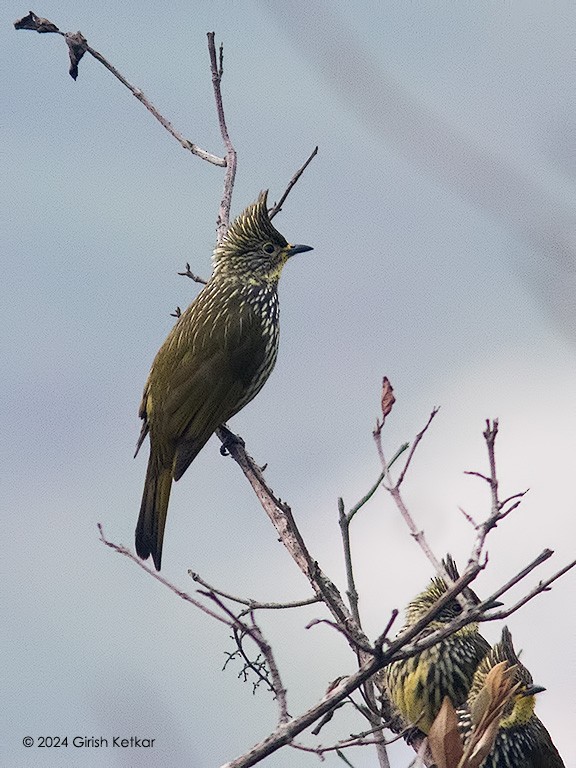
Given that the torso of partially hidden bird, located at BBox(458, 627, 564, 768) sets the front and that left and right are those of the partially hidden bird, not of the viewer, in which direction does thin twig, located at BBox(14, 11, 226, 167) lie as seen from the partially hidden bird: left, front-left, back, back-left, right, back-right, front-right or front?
back-right

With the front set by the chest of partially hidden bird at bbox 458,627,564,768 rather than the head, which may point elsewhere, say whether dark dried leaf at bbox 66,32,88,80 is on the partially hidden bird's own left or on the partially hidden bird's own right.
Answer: on the partially hidden bird's own right

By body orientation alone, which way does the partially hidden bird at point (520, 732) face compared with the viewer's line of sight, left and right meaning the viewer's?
facing the viewer and to the right of the viewer

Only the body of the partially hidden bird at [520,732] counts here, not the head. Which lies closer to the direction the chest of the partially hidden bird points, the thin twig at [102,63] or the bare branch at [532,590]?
the bare branch

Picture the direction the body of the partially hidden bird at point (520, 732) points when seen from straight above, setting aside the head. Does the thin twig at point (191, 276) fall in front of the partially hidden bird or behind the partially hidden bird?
behind

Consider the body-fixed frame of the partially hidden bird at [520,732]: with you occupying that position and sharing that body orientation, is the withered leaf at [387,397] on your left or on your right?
on your right

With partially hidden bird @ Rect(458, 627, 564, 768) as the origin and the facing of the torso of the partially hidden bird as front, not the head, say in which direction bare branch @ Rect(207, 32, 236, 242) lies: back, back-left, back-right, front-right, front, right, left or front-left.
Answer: back-right

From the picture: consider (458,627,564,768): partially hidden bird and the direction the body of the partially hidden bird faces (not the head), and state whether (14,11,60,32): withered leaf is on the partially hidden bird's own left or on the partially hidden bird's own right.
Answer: on the partially hidden bird's own right
